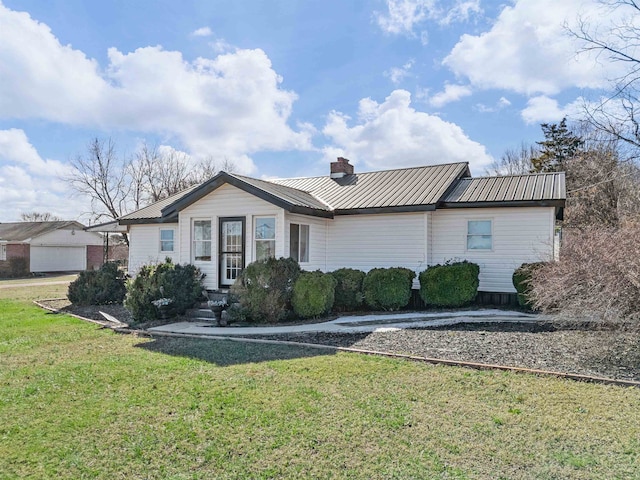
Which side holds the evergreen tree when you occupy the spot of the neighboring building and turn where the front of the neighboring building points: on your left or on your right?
on your left

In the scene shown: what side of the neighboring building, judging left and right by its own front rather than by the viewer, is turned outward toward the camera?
front

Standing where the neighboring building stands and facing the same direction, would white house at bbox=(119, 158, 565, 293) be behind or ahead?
ahead

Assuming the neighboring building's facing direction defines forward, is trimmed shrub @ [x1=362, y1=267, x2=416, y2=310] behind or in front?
in front

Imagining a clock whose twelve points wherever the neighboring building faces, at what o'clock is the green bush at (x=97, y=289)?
The green bush is roughly at 12 o'clock from the neighboring building.
